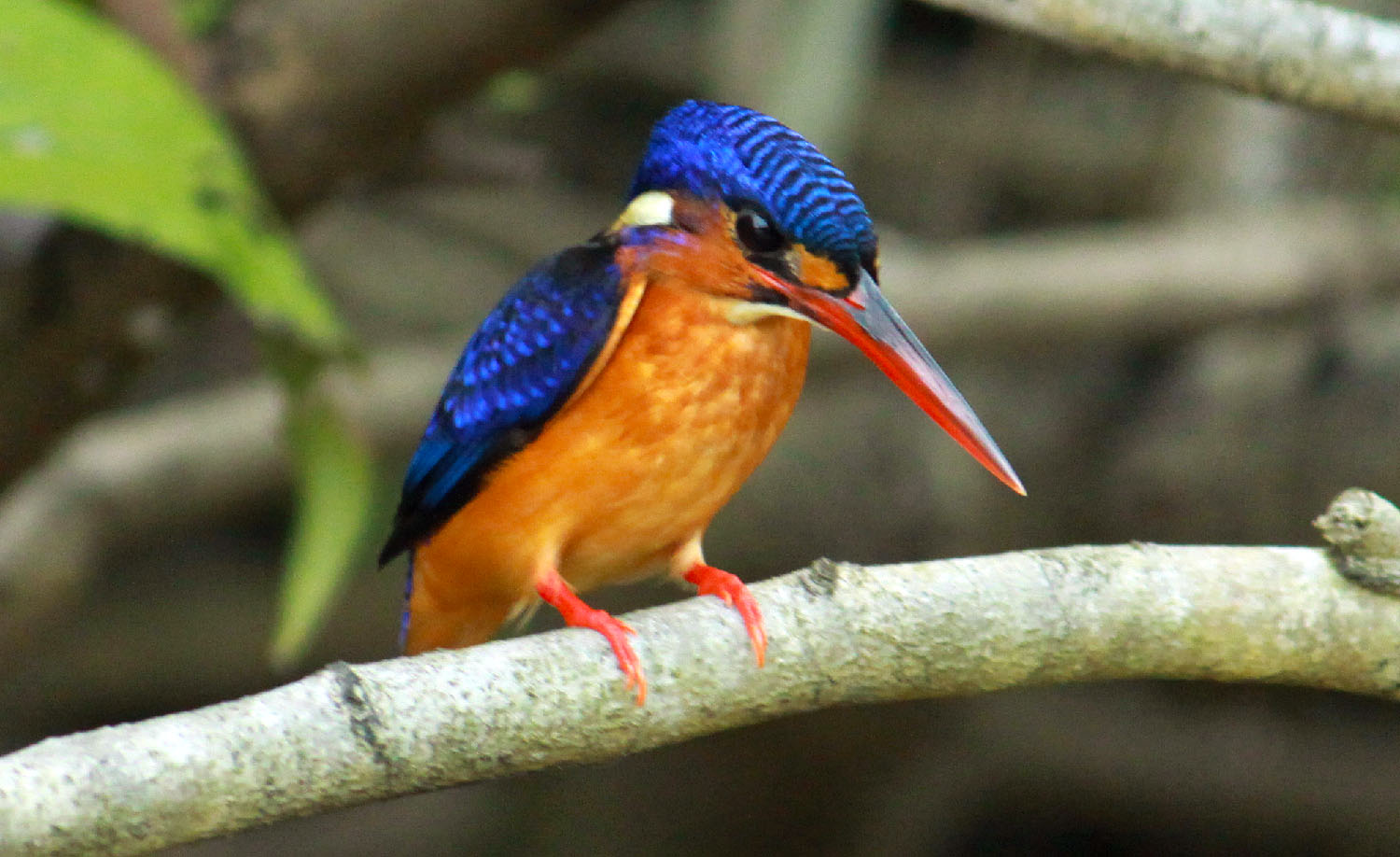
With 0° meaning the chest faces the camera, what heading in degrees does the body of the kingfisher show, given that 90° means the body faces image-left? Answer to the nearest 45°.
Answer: approximately 315°

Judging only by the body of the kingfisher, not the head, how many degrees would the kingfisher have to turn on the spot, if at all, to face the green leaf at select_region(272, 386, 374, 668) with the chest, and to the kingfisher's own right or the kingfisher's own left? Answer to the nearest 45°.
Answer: approximately 180°

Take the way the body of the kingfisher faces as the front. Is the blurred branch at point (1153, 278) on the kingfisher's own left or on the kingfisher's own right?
on the kingfisher's own left

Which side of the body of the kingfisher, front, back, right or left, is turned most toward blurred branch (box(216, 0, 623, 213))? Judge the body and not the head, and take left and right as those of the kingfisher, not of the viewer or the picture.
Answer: back

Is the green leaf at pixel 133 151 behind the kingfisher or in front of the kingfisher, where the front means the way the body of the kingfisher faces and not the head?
behind

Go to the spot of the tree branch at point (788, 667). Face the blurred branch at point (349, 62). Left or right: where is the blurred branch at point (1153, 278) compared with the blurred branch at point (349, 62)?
right
